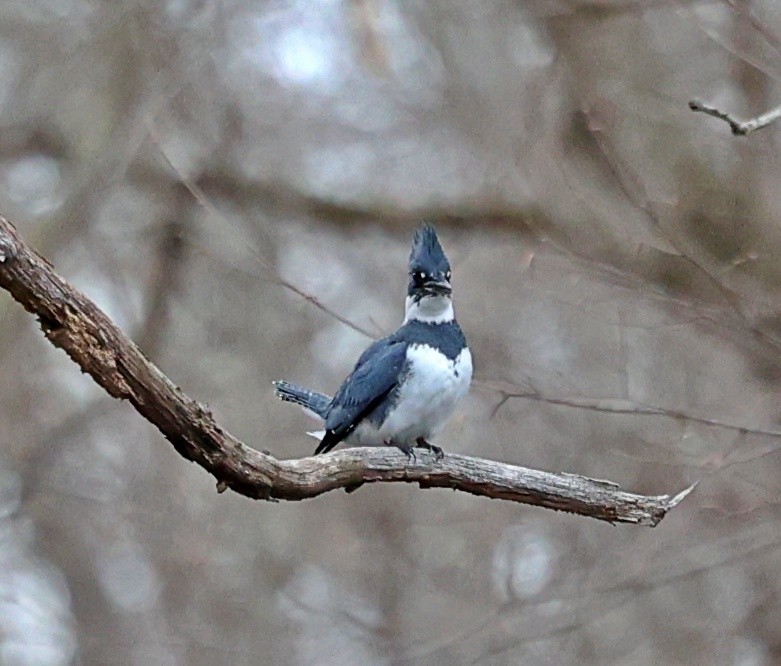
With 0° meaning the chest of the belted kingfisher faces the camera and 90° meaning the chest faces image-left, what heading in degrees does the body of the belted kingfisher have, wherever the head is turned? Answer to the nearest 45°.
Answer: approximately 315°

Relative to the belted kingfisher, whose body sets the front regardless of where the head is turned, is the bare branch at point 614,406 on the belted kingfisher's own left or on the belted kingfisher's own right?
on the belted kingfisher's own left
